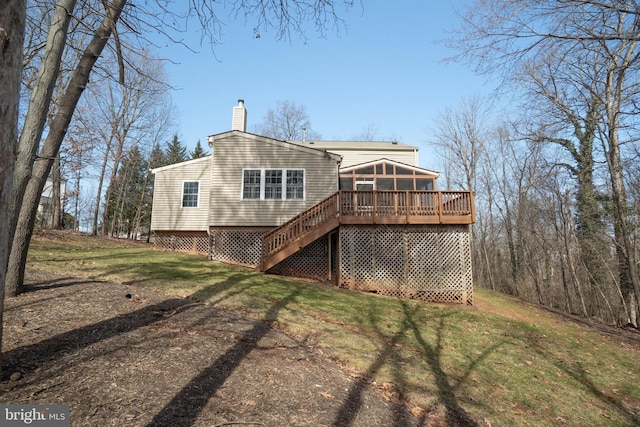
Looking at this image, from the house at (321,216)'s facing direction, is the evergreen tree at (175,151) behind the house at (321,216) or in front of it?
in front

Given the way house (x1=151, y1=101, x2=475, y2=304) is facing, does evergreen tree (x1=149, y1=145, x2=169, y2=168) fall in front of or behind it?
in front

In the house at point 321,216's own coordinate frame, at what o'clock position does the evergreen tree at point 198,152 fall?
The evergreen tree is roughly at 11 o'clock from the house.

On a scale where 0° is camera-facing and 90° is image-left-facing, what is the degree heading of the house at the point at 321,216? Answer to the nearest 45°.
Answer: approximately 180°

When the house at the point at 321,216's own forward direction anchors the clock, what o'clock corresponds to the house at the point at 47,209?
the house at the point at 47,209 is roughly at 10 o'clock from the house at the point at 321,216.

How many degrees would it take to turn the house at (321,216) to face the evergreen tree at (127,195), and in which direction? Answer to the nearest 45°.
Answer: approximately 45° to its left
